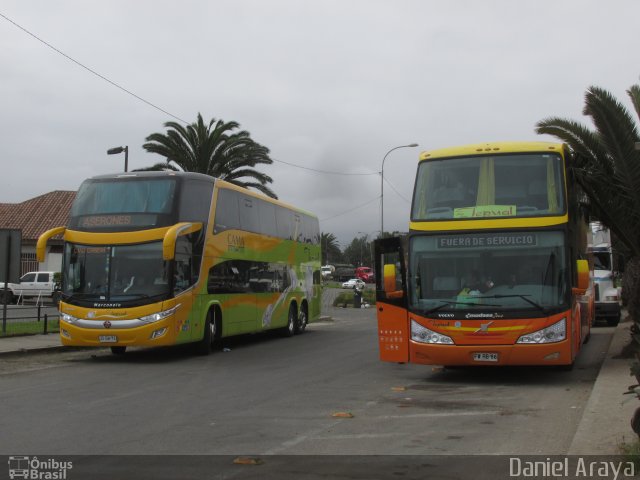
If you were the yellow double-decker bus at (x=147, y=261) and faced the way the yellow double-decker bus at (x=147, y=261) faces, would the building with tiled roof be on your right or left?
on your right

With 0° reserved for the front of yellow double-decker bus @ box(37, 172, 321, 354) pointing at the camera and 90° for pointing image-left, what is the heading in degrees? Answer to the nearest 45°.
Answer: approximately 45°

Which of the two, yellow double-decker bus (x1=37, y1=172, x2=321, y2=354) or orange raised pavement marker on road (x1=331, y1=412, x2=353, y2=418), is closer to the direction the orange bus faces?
the orange raised pavement marker on road

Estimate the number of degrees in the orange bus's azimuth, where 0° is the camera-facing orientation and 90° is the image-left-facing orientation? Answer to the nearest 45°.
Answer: approximately 0°

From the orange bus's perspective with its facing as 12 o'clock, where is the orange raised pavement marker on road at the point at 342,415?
The orange raised pavement marker on road is roughly at 1 o'clock from the orange bus.

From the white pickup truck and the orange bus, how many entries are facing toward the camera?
1
